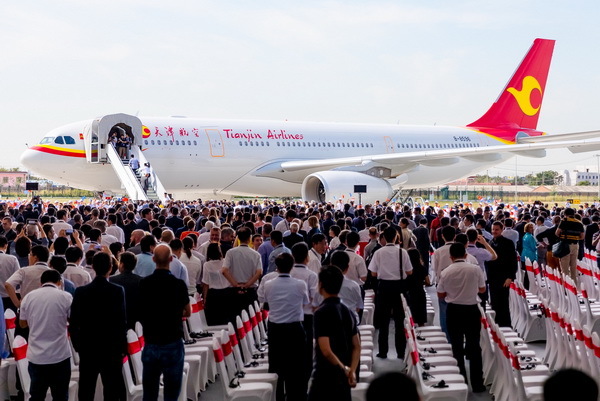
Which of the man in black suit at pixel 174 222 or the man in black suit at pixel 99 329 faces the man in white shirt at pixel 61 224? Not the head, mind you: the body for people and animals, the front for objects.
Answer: the man in black suit at pixel 99 329

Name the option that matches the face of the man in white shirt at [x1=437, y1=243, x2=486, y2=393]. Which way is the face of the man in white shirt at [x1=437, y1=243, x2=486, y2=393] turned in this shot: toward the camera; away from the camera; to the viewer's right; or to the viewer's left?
away from the camera

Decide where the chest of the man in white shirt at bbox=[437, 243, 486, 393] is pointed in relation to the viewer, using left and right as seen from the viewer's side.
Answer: facing away from the viewer

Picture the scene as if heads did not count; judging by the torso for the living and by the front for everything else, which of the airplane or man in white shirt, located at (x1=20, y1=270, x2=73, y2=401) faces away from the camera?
the man in white shirt

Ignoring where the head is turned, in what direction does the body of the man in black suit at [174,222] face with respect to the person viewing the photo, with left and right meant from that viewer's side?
facing away from the viewer

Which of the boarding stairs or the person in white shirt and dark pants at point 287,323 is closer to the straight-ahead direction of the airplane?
the boarding stairs

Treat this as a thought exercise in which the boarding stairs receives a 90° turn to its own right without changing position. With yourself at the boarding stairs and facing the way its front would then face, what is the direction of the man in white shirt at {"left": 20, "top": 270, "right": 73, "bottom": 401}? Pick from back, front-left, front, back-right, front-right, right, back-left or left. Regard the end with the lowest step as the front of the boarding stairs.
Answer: front-left

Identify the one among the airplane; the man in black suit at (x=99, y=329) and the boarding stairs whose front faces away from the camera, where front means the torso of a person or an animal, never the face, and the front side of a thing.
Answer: the man in black suit

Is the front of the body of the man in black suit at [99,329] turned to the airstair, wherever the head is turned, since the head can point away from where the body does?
yes

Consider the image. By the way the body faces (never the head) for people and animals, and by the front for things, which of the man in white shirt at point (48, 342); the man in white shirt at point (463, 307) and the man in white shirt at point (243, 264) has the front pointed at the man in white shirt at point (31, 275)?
the man in white shirt at point (48, 342)

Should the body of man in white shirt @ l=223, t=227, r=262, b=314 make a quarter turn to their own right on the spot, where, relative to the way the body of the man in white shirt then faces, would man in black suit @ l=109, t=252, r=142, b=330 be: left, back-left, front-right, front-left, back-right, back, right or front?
back-right

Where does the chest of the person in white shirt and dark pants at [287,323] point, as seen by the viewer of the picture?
away from the camera

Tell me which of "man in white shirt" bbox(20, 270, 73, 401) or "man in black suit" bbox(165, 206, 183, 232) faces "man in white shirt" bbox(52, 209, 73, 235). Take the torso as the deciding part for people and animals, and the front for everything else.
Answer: "man in white shirt" bbox(20, 270, 73, 401)

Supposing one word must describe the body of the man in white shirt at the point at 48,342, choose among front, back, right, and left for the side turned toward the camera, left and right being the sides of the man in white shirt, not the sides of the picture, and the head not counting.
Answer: back

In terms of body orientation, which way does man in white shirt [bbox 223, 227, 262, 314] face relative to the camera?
away from the camera

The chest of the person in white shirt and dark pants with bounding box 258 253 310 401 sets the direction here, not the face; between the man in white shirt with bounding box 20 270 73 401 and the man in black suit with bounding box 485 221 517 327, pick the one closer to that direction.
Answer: the man in black suit

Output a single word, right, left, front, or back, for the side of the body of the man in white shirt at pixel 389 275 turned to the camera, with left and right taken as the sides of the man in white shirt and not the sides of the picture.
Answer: back

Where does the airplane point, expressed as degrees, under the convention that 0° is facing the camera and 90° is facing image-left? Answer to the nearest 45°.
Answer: approximately 45°
